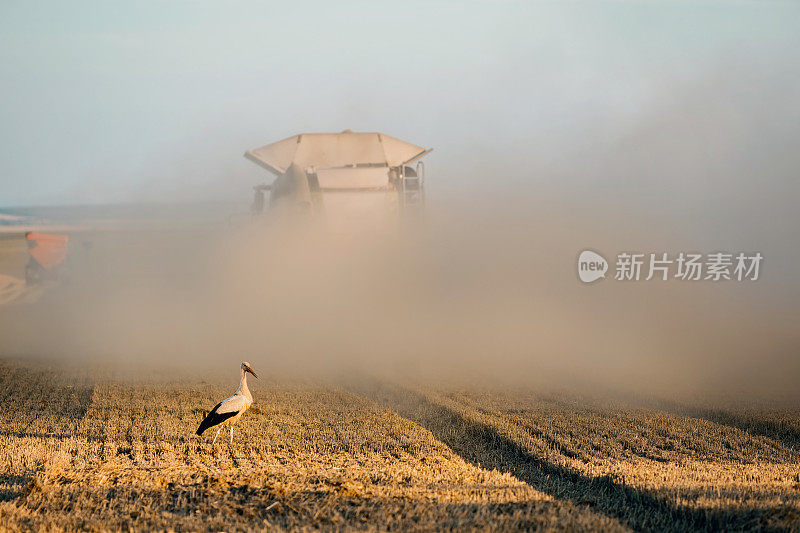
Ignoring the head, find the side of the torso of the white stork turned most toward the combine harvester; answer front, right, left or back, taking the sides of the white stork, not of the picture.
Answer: left

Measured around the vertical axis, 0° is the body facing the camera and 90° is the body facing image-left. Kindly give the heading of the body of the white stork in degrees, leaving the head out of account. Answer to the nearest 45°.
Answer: approximately 270°
